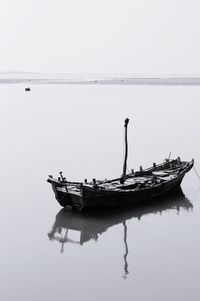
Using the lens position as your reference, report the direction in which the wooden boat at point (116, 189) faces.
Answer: facing away from the viewer and to the right of the viewer
